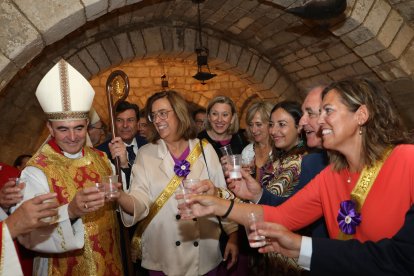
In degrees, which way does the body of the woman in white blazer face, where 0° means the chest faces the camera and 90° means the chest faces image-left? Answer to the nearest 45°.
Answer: approximately 0°

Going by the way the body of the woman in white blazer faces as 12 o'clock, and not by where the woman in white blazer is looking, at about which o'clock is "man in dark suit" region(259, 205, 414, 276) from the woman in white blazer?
The man in dark suit is roughly at 11 o'clock from the woman in white blazer.
